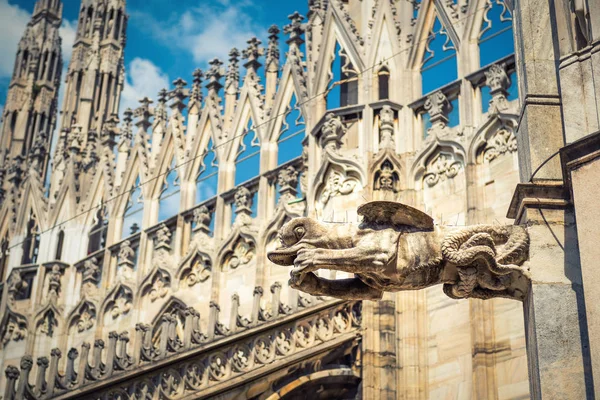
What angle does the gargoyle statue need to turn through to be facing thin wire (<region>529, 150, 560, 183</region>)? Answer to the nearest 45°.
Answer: approximately 180°

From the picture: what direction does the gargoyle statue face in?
to the viewer's left
